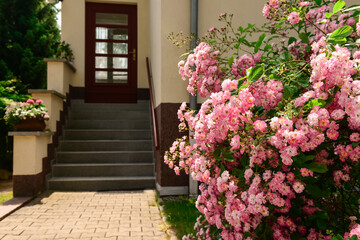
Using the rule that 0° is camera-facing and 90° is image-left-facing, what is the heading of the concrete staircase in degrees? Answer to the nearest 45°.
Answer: approximately 0°

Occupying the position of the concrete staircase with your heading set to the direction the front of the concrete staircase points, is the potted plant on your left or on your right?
on your right

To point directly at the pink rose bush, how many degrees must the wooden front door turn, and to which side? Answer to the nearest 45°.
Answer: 0° — it already faces it

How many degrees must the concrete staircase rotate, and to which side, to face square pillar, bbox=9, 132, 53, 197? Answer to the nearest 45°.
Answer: approximately 45° to its right

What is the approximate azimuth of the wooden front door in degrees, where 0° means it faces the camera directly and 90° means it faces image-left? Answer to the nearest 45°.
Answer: approximately 0°

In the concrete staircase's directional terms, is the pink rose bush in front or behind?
in front

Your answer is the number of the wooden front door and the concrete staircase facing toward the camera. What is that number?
2
